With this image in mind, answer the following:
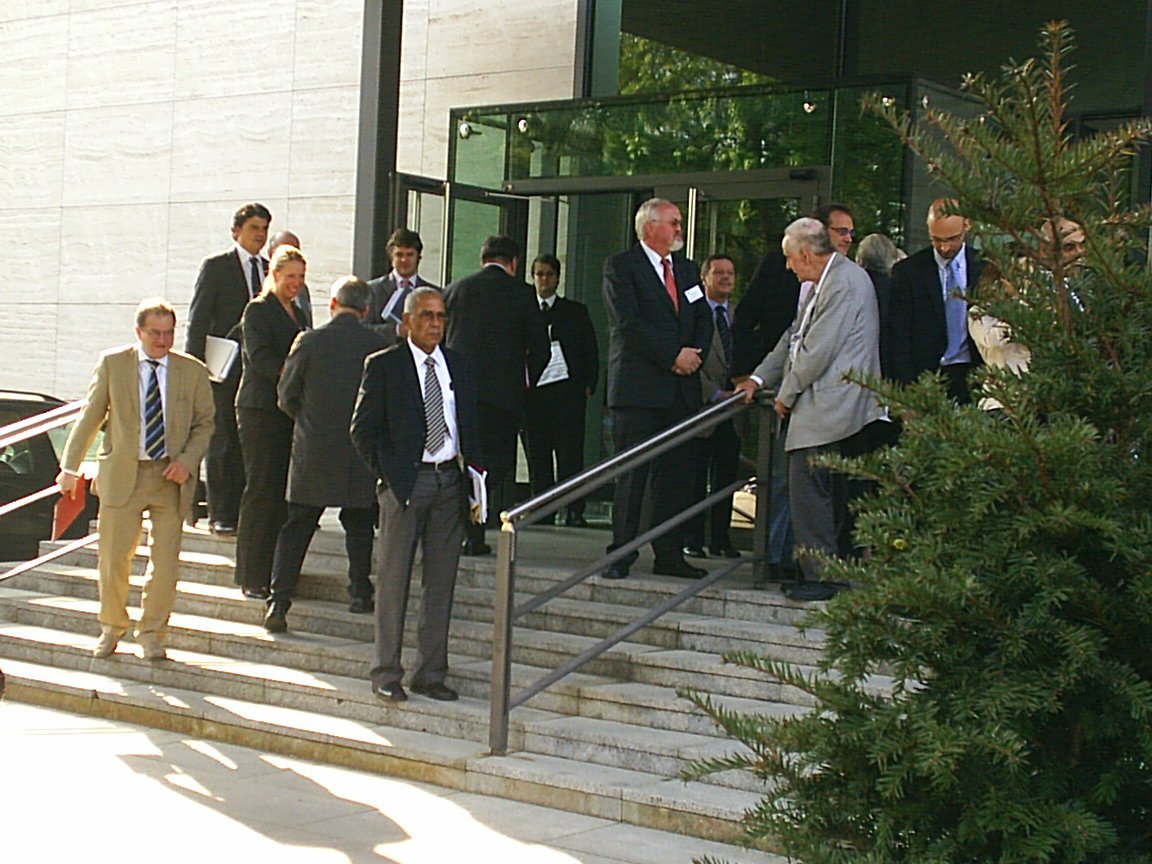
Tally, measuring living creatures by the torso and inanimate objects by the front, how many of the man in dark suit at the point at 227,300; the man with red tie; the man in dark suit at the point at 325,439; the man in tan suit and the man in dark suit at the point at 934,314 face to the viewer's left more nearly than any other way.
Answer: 0

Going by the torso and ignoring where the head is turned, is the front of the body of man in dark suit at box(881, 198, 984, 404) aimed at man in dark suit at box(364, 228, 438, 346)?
no

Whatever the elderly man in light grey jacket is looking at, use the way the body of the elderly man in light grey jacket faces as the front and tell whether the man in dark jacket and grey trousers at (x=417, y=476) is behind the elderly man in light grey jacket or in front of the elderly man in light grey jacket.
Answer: in front

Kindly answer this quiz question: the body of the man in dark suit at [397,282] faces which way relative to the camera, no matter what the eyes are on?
toward the camera

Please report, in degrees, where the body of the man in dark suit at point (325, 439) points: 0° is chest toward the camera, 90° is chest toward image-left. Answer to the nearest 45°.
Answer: approximately 180°

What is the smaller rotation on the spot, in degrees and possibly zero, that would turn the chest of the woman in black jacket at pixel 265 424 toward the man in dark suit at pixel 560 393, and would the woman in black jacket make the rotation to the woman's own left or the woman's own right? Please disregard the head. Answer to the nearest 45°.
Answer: approximately 90° to the woman's own left

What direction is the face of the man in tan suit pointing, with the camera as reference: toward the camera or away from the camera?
toward the camera

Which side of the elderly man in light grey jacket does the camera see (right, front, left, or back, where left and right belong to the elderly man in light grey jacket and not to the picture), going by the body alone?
left

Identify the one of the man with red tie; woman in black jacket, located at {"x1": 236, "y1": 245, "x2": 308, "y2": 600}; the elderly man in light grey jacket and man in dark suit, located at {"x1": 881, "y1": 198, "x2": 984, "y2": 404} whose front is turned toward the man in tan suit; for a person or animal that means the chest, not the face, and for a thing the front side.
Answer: the elderly man in light grey jacket

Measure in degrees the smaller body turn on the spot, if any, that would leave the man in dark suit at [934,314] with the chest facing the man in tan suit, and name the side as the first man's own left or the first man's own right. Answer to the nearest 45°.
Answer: approximately 135° to the first man's own right

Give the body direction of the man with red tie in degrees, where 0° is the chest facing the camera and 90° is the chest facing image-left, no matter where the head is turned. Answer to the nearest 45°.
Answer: approximately 315°

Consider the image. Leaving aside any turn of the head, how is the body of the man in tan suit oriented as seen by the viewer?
toward the camera

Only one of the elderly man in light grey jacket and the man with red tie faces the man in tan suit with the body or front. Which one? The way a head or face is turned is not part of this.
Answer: the elderly man in light grey jacket

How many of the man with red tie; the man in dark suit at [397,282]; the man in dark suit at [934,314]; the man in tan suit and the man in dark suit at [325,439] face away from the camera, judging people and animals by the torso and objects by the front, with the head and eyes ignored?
1

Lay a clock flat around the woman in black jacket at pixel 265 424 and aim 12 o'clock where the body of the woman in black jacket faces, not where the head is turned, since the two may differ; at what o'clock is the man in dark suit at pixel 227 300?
The man in dark suit is roughly at 7 o'clock from the woman in black jacket.

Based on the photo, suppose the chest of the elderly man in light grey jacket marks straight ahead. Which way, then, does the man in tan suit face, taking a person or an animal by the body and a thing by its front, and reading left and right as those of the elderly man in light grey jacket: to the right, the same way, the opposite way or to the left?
to the left

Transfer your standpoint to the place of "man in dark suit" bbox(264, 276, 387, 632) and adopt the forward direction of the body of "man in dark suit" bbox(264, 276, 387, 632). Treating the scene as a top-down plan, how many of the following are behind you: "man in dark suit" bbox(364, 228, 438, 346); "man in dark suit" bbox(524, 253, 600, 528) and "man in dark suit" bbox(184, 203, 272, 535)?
0

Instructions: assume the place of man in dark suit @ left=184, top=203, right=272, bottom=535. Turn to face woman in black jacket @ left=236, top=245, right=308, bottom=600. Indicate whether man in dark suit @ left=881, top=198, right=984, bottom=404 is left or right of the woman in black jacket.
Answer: left
